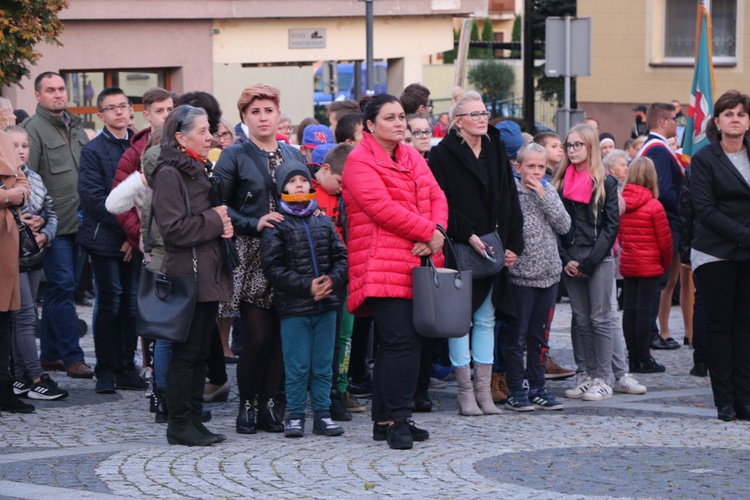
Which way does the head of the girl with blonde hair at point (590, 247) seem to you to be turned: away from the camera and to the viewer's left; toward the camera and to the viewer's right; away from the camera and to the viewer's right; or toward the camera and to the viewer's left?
toward the camera and to the viewer's left

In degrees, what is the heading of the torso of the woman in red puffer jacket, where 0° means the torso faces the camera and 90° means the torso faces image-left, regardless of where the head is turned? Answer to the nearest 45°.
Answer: approximately 315°

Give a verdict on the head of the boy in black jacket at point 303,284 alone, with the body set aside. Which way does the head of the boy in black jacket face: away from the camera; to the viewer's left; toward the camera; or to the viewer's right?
toward the camera

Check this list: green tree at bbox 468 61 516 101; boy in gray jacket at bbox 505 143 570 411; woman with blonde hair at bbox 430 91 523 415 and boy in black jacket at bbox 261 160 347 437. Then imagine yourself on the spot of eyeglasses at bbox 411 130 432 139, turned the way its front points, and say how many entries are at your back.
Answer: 1

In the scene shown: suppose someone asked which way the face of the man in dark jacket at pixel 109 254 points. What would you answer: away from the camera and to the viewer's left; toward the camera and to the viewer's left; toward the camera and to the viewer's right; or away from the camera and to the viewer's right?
toward the camera and to the viewer's right

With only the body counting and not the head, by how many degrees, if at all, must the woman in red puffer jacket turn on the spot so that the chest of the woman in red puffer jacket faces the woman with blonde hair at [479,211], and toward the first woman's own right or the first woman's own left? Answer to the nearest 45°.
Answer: approximately 90° to the first woman's own left

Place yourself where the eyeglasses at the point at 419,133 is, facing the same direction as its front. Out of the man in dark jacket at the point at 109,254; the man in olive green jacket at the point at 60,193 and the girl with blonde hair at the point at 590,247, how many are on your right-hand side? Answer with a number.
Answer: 2

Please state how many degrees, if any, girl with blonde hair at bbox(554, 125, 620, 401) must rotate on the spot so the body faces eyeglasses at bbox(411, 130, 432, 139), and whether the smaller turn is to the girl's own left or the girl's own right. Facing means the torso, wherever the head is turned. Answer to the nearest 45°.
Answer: approximately 45° to the girl's own right

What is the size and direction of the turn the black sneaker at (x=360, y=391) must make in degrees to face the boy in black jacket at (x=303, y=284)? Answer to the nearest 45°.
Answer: approximately 45° to its right

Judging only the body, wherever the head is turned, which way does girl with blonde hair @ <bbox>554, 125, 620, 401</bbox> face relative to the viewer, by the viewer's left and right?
facing the viewer and to the left of the viewer

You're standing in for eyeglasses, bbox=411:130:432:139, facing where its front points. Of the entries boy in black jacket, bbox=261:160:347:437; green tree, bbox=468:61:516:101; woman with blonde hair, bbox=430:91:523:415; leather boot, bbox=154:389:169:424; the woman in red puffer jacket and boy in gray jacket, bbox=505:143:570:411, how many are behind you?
1

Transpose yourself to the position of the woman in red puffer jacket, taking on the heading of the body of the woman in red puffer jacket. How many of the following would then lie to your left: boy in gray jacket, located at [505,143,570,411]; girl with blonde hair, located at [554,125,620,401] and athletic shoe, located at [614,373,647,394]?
3

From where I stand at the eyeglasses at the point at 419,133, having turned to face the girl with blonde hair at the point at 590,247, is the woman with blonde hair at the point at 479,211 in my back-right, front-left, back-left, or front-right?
front-right
